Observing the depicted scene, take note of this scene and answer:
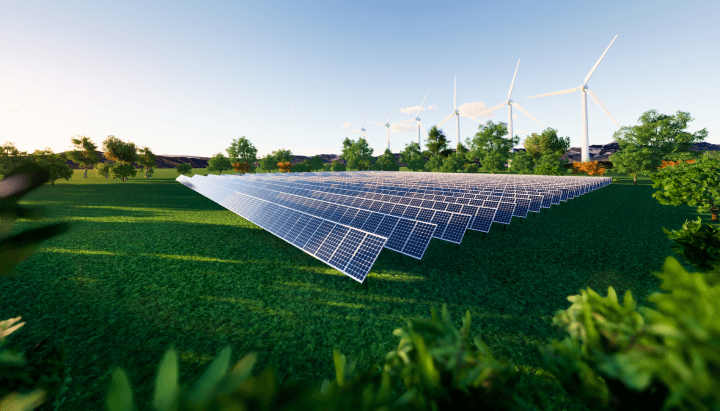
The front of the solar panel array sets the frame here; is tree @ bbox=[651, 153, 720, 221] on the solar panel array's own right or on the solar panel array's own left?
on the solar panel array's own left

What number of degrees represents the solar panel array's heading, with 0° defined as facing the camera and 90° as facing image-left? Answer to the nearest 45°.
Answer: approximately 45°
